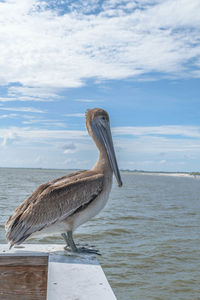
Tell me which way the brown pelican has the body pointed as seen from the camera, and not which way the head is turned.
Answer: to the viewer's right
